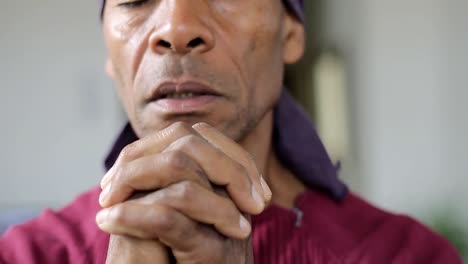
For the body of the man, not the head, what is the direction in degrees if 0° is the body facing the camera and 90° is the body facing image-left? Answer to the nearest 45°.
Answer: approximately 0°
